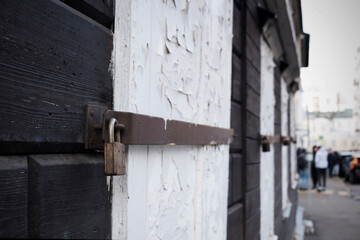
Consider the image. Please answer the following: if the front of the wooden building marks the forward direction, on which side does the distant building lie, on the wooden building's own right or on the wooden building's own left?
on the wooden building's own left
